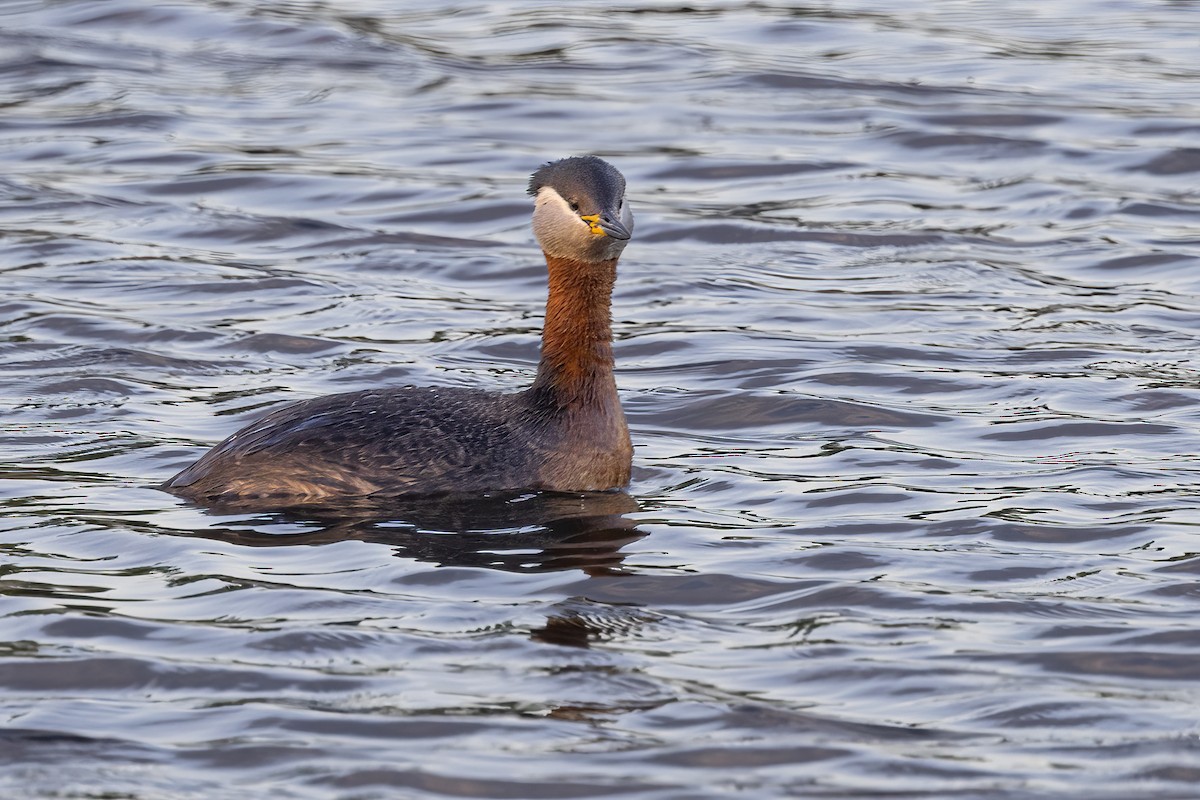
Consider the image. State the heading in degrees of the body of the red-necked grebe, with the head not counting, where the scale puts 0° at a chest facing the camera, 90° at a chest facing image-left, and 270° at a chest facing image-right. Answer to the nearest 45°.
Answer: approximately 270°
